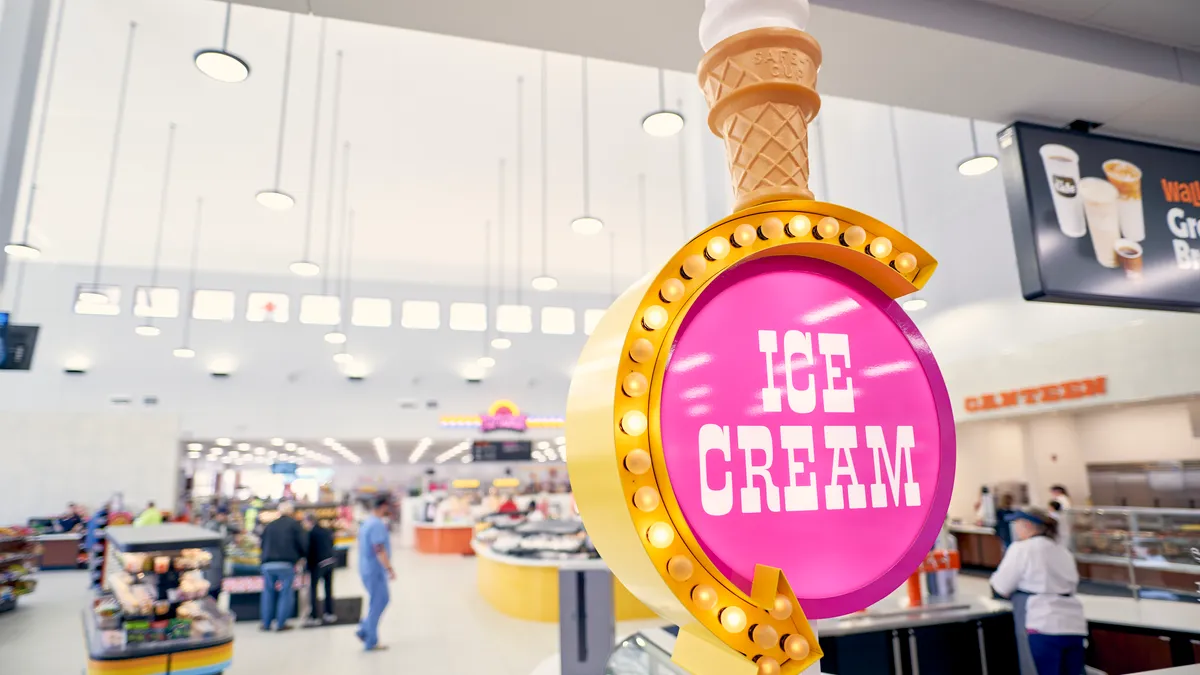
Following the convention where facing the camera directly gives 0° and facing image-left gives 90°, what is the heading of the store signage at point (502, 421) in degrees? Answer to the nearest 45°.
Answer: approximately 0°

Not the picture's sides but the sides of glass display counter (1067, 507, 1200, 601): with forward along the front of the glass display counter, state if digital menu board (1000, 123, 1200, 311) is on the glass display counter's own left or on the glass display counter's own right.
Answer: on the glass display counter's own left

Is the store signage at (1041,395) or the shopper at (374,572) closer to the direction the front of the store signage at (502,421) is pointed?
the shopper

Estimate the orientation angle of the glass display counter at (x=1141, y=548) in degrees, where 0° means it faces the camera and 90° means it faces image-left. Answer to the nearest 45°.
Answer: approximately 45°

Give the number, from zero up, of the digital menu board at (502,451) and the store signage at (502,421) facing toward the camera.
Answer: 2

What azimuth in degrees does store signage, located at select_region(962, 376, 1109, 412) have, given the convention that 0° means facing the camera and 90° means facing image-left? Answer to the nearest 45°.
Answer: approximately 45°

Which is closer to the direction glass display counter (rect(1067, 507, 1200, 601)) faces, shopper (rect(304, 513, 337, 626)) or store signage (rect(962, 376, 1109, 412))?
the shopper

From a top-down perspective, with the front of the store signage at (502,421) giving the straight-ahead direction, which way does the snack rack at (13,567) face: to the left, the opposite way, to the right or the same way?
to the left

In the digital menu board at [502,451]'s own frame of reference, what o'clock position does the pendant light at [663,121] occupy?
The pendant light is roughly at 12 o'clock from the digital menu board.

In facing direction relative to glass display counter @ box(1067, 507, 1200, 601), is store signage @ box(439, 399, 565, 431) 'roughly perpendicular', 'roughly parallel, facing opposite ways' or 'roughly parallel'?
roughly perpendicular

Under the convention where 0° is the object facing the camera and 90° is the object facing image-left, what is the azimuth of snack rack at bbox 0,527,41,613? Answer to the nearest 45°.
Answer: approximately 315°
